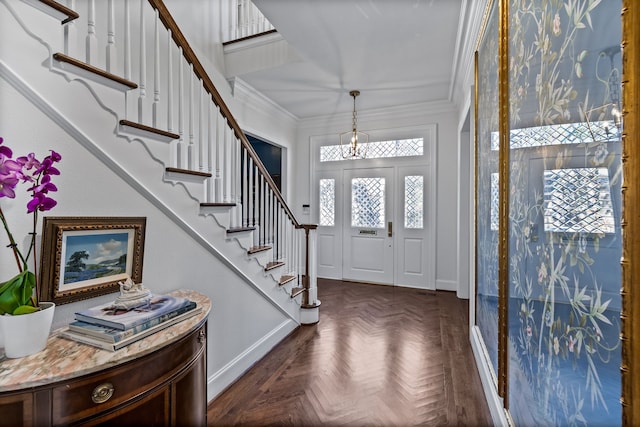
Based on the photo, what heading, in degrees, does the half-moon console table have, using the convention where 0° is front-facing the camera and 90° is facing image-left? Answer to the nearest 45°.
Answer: approximately 315°

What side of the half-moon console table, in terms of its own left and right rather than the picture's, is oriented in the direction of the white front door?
left
